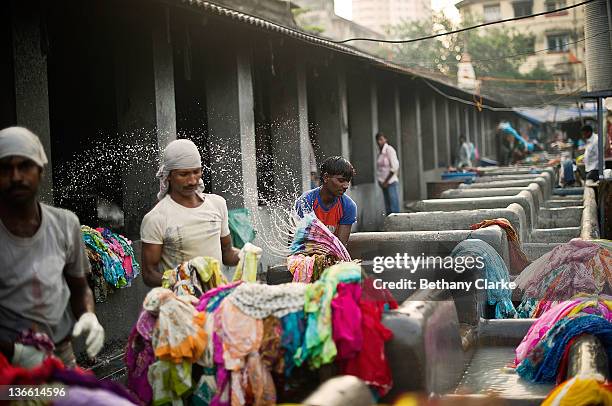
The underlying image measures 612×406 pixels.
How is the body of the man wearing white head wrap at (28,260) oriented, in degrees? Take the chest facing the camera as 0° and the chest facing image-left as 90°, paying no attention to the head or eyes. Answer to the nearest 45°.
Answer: approximately 0°

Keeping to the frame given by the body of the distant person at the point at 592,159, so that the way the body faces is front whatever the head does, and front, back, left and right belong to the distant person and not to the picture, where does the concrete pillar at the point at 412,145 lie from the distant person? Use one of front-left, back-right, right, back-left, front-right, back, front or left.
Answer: front-right

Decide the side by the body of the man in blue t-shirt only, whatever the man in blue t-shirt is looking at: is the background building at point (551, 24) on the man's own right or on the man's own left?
on the man's own left

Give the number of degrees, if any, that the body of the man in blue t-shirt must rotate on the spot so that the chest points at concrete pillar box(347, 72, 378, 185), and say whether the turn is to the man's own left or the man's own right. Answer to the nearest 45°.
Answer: approximately 135° to the man's own left

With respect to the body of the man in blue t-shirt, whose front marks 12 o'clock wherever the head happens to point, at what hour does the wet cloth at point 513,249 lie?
The wet cloth is roughly at 9 o'clock from the man in blue t-shirt.

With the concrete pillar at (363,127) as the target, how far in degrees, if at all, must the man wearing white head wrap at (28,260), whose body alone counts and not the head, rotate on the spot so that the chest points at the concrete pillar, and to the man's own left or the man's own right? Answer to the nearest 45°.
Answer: approximately 135° to the man's own left
